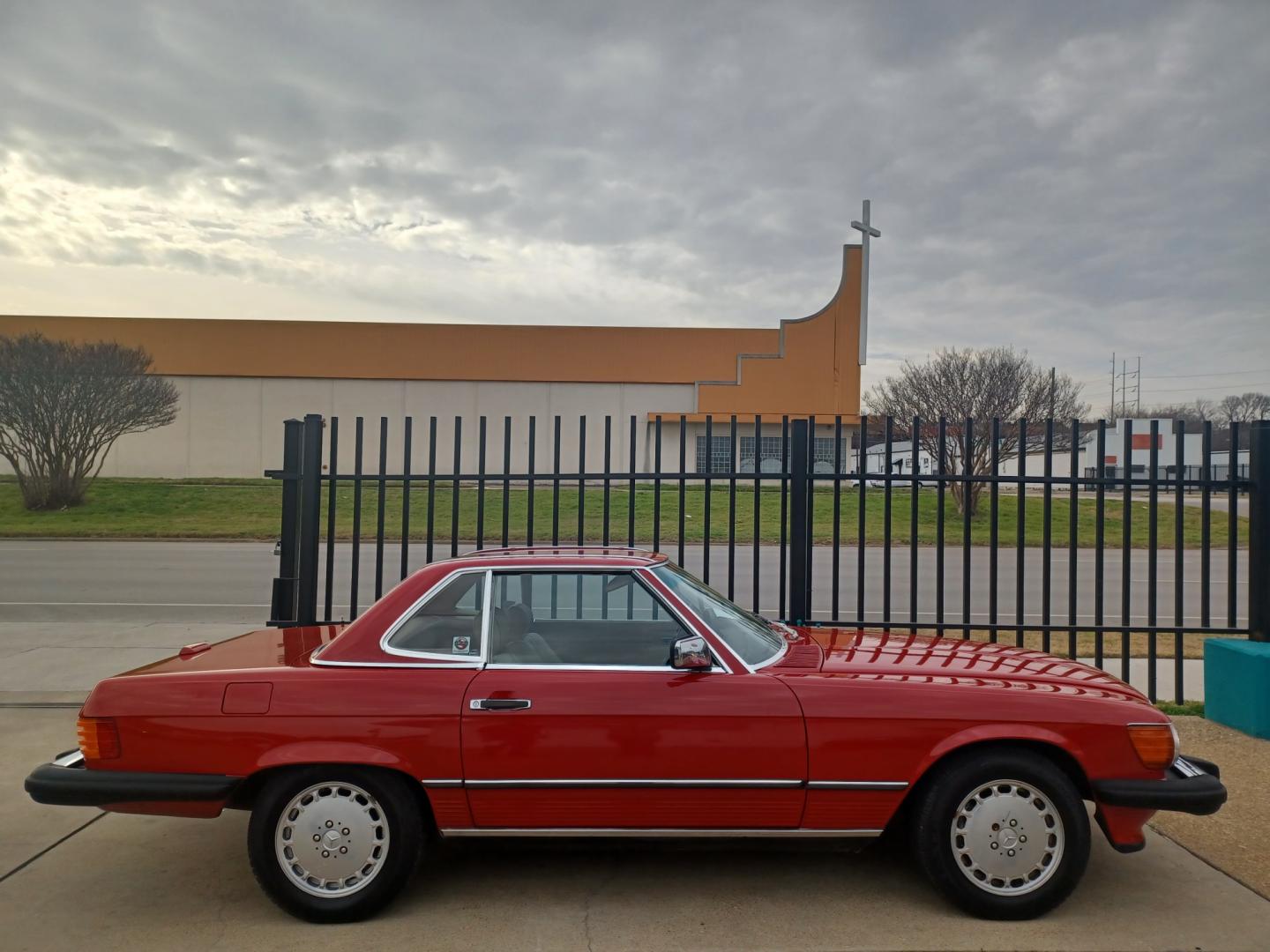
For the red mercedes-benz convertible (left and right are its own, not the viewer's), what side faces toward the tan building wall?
left

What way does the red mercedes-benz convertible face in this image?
to the viewer's right

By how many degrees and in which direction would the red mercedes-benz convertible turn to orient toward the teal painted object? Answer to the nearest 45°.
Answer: approximately 45° to its left

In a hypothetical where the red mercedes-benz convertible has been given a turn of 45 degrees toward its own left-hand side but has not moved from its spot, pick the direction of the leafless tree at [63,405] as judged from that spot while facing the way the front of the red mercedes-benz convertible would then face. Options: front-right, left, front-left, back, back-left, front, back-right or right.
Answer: left

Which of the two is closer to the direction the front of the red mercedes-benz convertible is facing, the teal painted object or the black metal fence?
the teal painted object

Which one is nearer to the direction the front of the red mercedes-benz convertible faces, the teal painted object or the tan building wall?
the teal painted object
